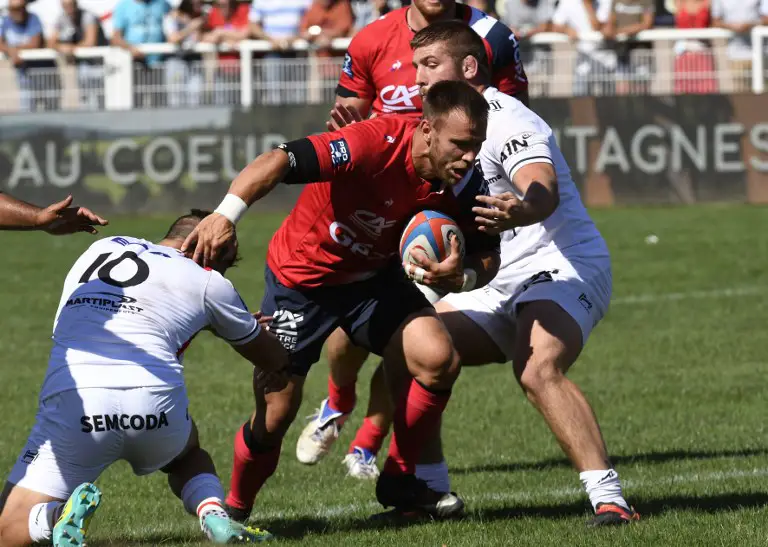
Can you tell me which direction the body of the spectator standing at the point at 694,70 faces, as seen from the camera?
toward the camera

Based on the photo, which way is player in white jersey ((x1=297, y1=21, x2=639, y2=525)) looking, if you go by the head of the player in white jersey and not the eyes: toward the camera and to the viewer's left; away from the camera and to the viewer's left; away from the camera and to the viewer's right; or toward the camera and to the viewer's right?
toward the camera and to the viewer's left

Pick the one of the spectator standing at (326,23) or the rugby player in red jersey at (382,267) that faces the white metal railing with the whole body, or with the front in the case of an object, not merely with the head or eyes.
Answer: the spectator standing

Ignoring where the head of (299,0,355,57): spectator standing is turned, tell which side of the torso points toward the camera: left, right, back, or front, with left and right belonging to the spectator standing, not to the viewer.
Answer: front

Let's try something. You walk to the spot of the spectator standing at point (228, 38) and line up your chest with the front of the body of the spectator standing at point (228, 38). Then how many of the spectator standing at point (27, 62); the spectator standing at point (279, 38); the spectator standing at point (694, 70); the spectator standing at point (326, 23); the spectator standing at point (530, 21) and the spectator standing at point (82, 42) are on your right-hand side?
2

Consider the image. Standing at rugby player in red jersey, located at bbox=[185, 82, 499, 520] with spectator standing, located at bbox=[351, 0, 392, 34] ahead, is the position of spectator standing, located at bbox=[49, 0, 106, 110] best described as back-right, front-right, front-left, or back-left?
front-left

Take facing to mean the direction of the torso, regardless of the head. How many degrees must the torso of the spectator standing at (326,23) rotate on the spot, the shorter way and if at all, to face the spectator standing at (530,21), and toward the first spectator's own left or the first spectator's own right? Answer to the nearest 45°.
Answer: approximately 90° to the first spectator's own left

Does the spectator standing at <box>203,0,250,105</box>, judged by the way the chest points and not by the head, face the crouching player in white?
yes

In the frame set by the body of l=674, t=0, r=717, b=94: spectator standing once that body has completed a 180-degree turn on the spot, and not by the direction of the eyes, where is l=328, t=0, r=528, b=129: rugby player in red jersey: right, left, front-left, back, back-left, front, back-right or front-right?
back

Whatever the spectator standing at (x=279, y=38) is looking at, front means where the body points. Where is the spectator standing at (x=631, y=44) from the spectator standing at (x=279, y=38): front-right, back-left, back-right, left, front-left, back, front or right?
left

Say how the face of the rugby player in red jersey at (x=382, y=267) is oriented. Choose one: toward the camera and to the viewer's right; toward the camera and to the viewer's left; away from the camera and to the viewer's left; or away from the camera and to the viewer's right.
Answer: toward the camera and to the viewer's right

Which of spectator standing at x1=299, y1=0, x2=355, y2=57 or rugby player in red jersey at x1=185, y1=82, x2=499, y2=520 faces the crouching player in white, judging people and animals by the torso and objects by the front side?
the spectator standing

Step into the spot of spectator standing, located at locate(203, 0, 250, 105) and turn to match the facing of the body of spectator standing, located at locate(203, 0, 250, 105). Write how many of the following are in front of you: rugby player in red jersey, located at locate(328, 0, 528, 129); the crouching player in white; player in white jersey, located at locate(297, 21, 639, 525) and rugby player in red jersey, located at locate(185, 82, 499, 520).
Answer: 4

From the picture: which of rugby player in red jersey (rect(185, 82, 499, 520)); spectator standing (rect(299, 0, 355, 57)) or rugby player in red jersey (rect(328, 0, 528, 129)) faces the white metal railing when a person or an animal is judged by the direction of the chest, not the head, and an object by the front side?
the spectator standing

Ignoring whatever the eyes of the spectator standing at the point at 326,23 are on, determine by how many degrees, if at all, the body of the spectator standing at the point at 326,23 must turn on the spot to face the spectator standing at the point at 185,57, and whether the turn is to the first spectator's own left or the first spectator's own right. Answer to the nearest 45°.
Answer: approximately 90° to the first spectator's own right

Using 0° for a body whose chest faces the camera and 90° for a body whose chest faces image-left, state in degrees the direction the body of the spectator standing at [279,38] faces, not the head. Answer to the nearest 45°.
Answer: approximately 0°

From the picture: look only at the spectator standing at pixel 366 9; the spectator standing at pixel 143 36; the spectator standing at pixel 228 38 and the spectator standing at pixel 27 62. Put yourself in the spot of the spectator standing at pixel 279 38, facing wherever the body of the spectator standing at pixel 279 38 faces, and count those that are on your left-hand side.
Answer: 1
